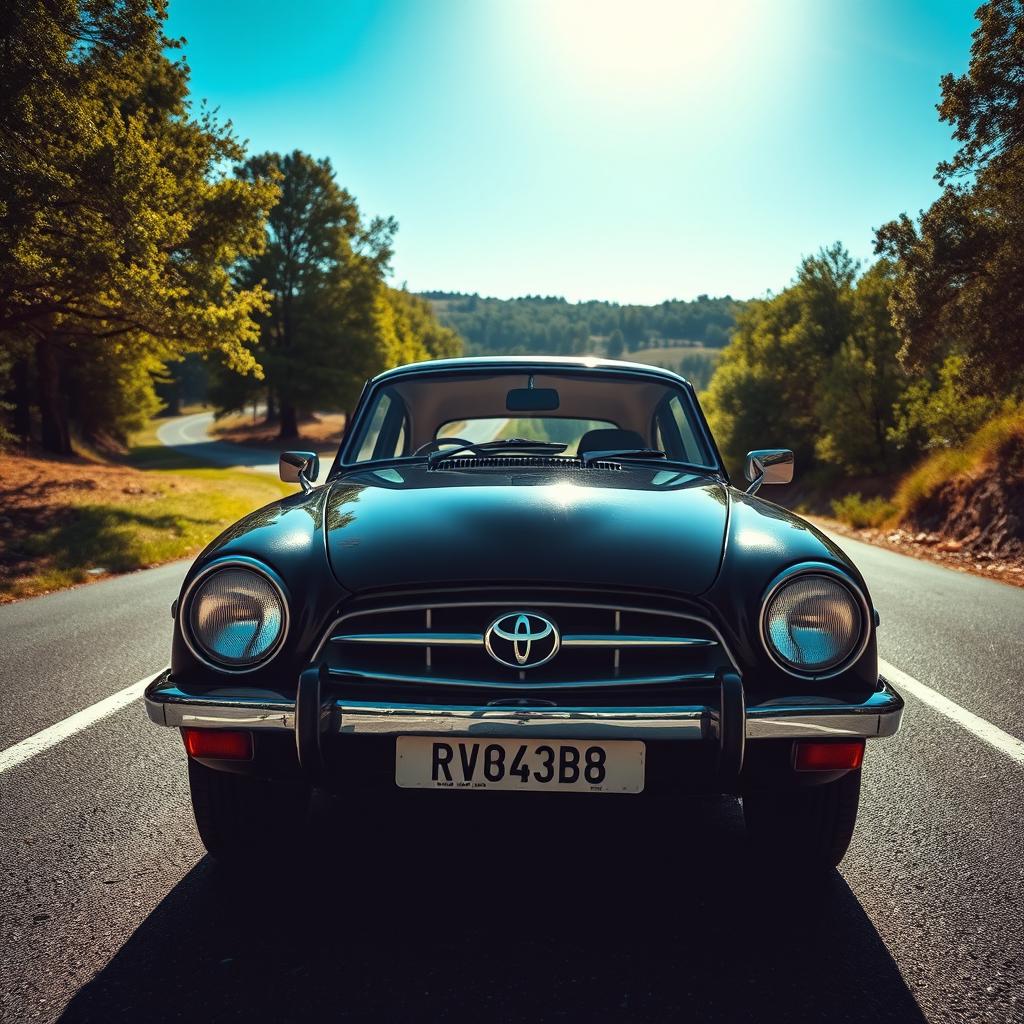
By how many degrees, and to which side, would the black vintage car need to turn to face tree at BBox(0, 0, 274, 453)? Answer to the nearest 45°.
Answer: approximately 135° to its right

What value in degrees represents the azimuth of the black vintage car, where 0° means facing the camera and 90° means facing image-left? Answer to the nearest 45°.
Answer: approximately 0°

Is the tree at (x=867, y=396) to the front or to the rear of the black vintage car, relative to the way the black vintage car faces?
to the rear

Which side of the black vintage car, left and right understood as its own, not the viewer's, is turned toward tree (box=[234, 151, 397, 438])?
back

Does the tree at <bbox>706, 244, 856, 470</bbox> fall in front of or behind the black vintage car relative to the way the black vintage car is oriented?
behind

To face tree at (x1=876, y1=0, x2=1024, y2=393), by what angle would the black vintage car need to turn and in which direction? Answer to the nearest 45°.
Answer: approximately 135° to its left
